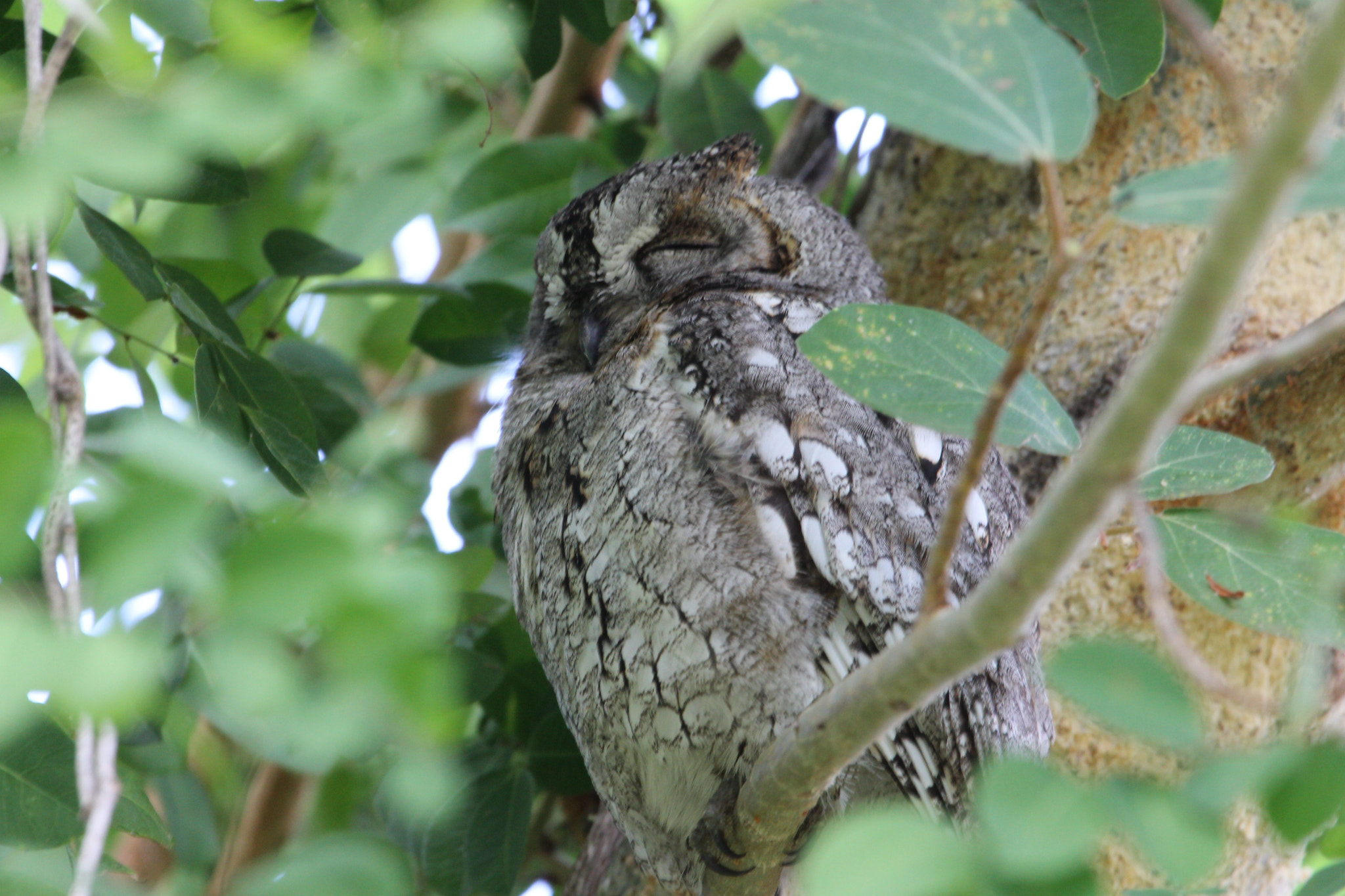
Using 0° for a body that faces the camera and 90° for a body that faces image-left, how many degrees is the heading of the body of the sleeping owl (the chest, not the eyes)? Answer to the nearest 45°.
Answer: approximately 45°

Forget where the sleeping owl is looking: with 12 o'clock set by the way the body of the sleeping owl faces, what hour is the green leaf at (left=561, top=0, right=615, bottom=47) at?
The green leaf is roughly at 4 o'clock from the sleeping owl.

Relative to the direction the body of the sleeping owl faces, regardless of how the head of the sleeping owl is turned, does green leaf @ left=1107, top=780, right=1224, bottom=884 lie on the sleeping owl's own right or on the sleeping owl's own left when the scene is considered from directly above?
on the sleeping owl's own left

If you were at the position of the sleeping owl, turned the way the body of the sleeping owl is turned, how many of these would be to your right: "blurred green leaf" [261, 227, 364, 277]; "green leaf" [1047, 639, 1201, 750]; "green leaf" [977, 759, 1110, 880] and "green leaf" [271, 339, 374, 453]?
2

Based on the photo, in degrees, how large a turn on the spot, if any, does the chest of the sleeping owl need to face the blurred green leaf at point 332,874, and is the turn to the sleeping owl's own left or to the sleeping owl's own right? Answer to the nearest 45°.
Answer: approximately 45° to the sleeping owl's own left
